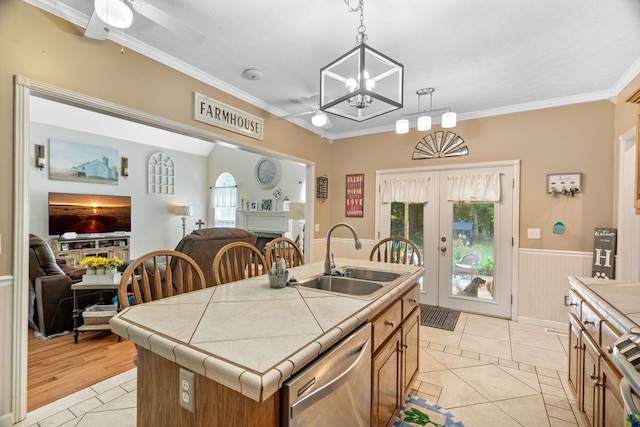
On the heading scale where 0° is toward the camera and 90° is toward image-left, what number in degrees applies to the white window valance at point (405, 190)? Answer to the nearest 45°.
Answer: approximately 0°

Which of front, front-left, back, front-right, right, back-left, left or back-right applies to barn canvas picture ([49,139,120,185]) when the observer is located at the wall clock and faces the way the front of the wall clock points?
front-right

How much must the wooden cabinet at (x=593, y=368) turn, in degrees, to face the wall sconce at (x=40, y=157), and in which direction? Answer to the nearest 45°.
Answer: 0° — it already faces it

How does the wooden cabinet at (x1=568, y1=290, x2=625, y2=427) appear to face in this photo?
to the viewer's left

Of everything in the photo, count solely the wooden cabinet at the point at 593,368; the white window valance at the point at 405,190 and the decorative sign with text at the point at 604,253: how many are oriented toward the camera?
2

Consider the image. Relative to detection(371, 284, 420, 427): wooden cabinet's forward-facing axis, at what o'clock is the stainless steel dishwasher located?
The stainless steel dishwasher is roughly at 2 o'clock from the wooden cabinet.

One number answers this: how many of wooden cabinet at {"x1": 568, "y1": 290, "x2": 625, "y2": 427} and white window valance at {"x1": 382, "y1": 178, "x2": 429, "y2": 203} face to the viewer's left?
1

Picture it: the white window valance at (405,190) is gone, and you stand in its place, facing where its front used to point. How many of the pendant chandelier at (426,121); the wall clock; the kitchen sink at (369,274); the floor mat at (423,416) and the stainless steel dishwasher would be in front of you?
4

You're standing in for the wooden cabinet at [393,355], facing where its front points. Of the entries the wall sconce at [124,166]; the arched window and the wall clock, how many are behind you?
3
